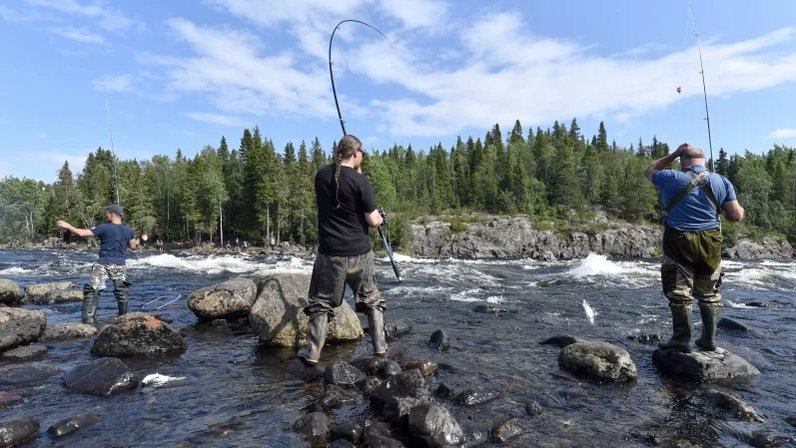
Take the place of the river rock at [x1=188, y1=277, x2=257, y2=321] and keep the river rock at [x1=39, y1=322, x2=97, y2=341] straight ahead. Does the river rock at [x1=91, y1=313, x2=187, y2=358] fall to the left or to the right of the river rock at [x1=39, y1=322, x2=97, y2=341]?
left

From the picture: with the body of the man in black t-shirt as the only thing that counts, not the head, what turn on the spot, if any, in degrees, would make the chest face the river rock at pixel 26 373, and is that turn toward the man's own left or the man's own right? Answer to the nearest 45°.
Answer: approximately 135° to the man's own left

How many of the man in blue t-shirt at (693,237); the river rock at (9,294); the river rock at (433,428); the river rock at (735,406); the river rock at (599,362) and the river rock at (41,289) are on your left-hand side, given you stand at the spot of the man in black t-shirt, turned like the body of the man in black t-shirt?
2

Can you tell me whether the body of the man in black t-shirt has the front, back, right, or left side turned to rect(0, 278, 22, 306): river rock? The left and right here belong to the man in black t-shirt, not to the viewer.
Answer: left

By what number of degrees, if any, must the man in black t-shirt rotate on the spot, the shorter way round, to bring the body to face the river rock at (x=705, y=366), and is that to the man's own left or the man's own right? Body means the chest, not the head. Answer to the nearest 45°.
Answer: approximately 45° to the man's own right

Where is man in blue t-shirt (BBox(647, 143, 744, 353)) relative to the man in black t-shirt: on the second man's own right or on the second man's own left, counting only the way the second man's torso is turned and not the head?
on the second man's own right

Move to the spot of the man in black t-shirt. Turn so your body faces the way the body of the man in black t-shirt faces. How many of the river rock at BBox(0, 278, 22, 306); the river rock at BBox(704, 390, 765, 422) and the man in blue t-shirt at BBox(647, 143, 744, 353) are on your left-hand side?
1

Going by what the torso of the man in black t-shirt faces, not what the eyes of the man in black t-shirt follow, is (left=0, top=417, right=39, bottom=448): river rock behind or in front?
behind

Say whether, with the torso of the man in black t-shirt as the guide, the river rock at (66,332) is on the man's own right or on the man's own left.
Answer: on the man's own left

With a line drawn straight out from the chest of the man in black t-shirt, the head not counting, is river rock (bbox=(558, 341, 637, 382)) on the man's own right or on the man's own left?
on the man's own right

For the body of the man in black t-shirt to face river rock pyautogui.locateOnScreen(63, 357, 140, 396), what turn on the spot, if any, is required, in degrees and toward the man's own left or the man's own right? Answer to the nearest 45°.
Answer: approximately 135° to the man's own left

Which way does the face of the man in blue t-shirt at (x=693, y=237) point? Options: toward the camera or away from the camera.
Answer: away from the camera

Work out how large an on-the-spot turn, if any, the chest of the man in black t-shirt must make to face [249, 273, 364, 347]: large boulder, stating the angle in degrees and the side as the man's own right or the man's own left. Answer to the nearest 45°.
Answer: approximately 90° to the man's own left

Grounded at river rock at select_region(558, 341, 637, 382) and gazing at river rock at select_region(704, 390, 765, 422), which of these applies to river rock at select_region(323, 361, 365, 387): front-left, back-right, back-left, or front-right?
back-right

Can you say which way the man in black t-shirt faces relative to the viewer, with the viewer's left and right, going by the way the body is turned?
facing away from the viewer and to the right of the viewer

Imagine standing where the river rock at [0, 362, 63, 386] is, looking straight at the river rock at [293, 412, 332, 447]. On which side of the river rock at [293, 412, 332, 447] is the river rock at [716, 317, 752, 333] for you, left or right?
left
